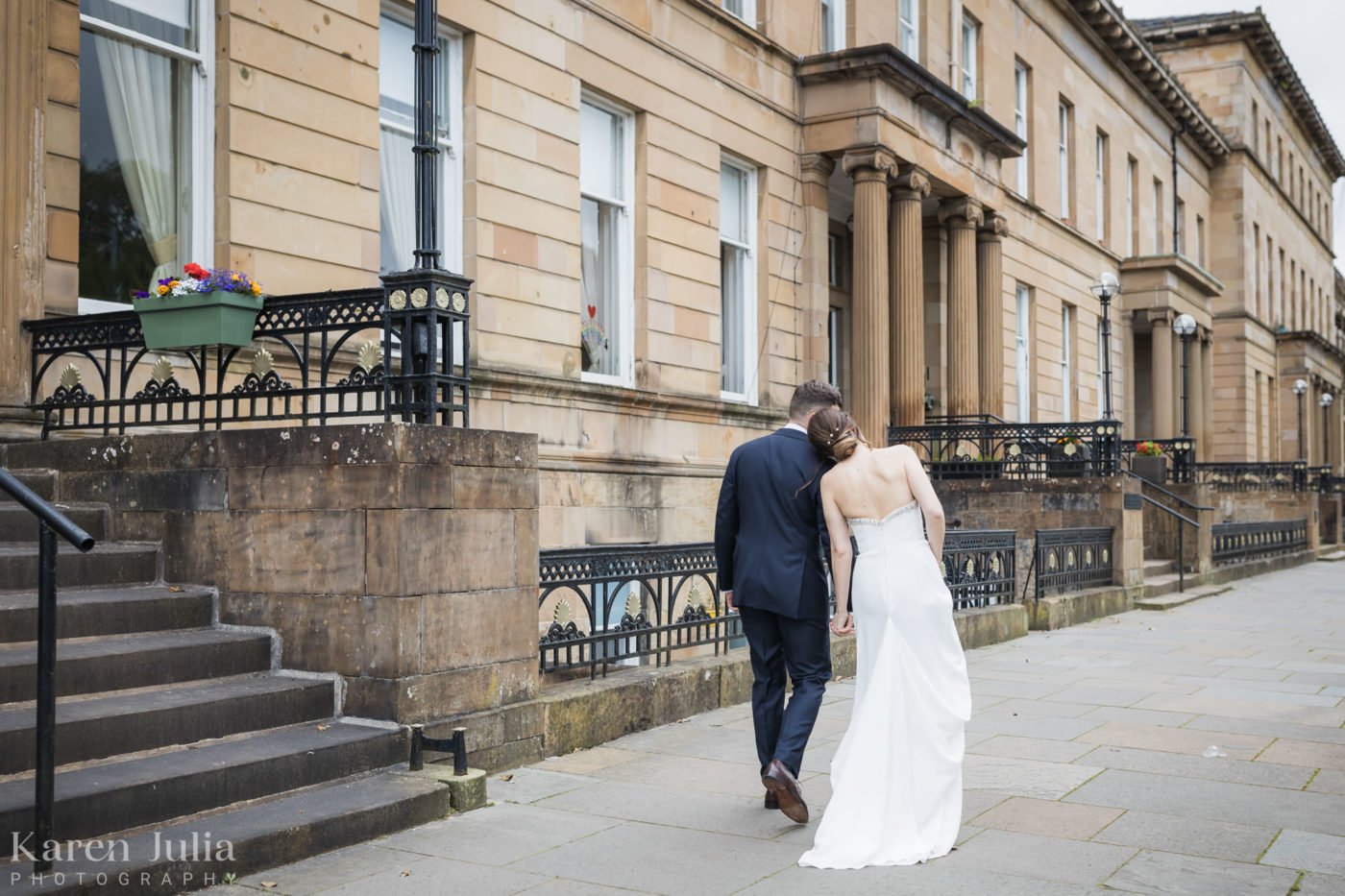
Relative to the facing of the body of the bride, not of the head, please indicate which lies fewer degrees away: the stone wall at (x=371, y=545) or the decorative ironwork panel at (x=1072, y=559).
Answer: the decorative ironwork panel

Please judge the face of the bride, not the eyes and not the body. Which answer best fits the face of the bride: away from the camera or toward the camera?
away from the camera

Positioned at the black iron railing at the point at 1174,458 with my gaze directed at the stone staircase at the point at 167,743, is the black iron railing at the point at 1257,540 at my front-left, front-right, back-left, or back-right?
back-left

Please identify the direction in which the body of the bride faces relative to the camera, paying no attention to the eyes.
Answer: away from the camera

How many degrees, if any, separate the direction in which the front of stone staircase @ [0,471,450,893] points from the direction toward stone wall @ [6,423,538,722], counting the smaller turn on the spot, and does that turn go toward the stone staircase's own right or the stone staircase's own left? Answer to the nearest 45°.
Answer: approximately 90° to the stone staircase's own left

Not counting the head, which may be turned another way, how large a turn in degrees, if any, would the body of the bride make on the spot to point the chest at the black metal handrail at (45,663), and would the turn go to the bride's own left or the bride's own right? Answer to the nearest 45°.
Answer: approximately 135° to the bride's own left

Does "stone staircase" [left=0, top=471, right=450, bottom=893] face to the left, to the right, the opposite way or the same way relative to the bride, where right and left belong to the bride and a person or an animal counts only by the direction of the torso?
to the right

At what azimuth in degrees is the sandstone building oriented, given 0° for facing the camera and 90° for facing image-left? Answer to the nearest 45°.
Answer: approximately 315°

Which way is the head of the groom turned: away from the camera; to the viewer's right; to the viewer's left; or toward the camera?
away from the camera

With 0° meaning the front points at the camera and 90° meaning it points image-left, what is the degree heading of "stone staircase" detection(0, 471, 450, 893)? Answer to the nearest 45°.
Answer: approximately 315°

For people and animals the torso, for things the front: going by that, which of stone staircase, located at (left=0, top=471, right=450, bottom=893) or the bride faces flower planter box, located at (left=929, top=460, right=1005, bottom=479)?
the bride

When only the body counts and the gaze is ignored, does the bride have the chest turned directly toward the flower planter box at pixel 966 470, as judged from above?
yes
